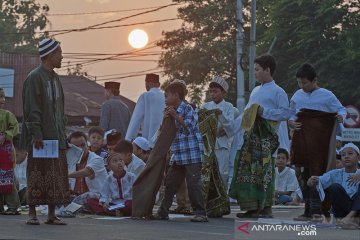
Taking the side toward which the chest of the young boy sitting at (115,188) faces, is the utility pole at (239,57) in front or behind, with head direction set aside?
behind

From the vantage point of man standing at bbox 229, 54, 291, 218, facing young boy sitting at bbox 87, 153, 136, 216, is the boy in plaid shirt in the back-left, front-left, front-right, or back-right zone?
front-left

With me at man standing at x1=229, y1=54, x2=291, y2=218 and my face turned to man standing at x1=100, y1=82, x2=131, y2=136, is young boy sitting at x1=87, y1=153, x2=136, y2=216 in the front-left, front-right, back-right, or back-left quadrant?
front-left

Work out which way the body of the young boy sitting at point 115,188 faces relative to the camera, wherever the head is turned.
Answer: toward the camera

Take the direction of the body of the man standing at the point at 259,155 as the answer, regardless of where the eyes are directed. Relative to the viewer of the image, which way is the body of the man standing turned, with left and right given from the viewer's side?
facing the viewer and to the left of the viewer

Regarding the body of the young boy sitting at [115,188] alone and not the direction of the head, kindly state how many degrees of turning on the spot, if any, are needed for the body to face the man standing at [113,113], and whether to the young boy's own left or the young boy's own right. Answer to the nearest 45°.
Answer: approximately 180°

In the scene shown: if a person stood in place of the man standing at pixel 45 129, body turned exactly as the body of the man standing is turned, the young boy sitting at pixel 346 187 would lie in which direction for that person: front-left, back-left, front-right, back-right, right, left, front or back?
front-left

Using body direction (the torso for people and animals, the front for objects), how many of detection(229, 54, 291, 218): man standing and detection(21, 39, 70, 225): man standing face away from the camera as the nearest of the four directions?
0

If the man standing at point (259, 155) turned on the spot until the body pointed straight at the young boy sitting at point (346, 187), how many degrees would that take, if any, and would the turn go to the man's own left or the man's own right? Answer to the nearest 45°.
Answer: approximately 90° to the man's own left

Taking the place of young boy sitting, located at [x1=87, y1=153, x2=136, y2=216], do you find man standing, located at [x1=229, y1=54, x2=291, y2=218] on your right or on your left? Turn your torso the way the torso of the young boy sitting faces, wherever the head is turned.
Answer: on your left

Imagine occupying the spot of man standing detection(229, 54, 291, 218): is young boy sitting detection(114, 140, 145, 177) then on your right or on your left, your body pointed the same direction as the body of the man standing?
on your right

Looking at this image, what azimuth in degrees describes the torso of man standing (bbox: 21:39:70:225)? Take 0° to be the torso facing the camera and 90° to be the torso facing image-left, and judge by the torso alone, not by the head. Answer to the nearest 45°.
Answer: approximately 315°

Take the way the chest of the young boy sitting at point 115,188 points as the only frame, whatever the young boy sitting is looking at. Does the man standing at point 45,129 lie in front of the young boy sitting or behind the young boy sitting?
in front
